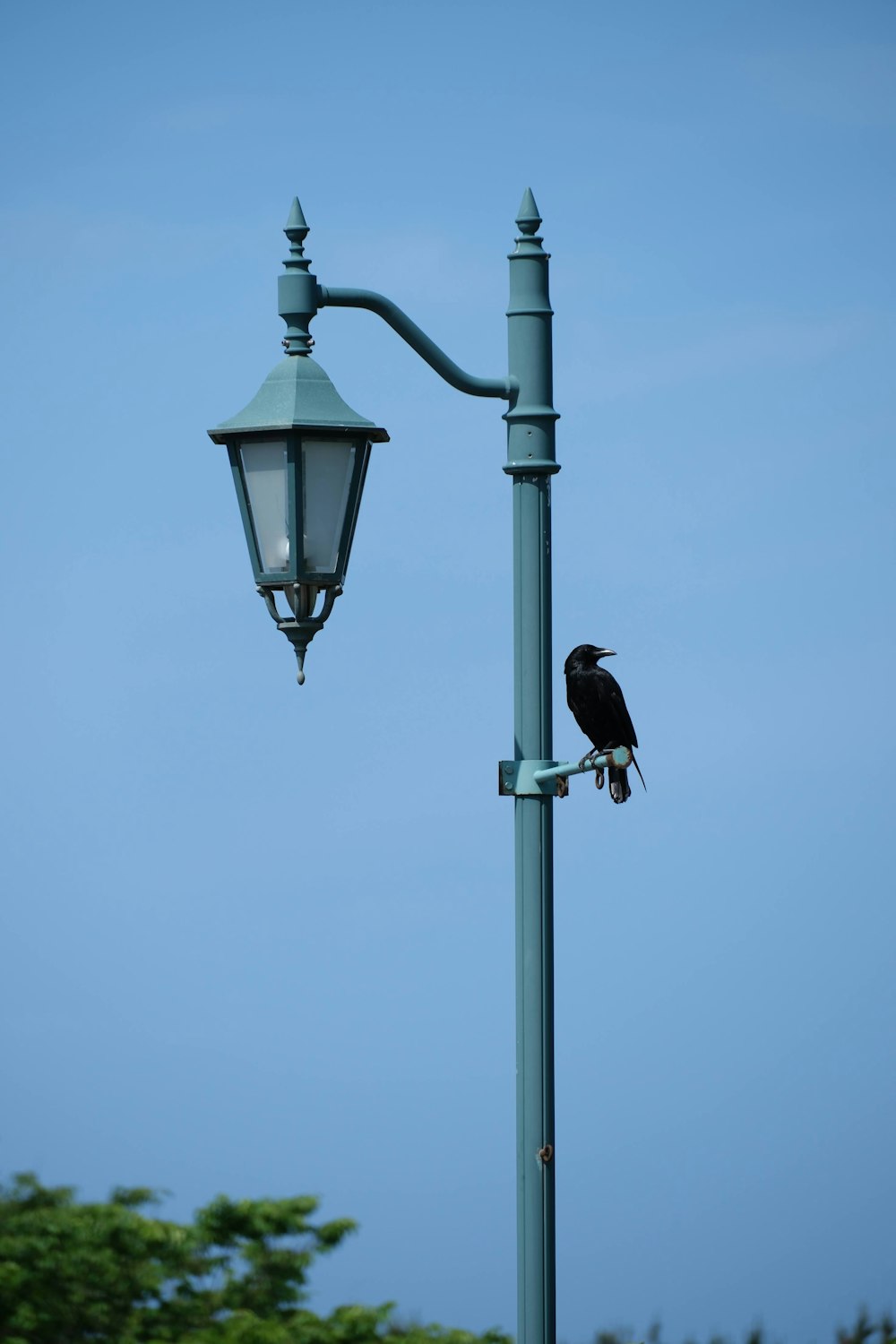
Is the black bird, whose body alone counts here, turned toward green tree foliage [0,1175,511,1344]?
no
